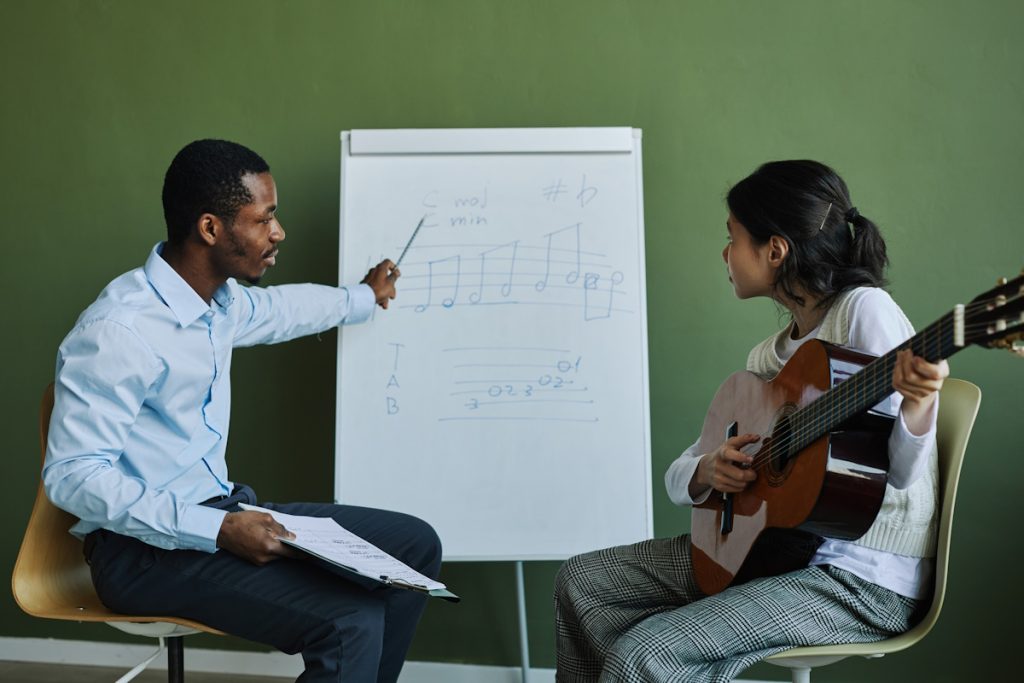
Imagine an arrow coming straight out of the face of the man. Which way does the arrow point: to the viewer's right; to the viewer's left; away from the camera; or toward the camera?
to the viewer's right

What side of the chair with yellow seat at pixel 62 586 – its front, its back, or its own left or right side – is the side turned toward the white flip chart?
front

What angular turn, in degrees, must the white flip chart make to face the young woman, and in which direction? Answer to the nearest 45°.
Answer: approximately 45° to its left

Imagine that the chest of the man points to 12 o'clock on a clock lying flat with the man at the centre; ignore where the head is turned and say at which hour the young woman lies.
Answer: The young woman is roughly at 1 o'clock from the man.

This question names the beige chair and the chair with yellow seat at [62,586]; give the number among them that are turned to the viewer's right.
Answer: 1

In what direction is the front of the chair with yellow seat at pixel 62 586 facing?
to the viewer's right

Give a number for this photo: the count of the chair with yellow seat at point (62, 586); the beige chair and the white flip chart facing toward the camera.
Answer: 1

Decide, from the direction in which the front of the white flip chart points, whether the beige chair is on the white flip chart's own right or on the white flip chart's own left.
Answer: on the white flip chart's own left

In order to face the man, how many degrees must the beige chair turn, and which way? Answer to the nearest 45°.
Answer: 0° — it already faces them

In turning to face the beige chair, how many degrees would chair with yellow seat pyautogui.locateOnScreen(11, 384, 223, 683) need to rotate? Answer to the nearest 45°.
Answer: approximately 45° to its right

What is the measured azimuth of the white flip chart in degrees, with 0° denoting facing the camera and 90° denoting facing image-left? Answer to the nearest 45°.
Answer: approximately 0°

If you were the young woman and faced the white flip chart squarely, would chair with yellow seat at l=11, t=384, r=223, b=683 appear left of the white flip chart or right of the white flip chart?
left

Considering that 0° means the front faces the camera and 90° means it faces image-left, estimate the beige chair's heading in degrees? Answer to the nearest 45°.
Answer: approximately 90°

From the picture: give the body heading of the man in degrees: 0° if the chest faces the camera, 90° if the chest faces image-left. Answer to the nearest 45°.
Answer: approximately 270°
